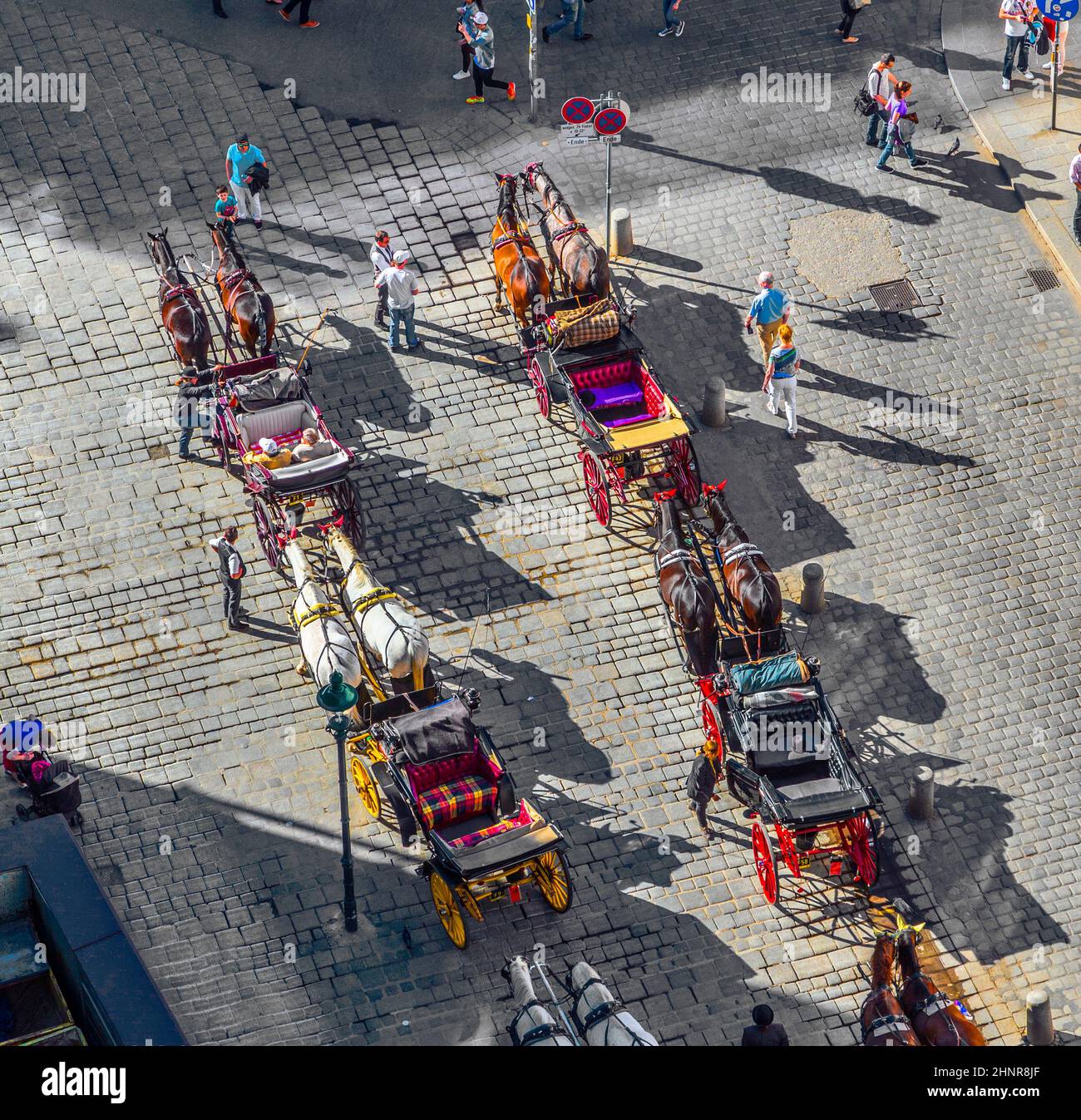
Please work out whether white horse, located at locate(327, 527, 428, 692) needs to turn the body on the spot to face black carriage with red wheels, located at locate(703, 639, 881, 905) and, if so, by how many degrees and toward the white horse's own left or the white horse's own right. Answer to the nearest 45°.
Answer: approximately 135° to the white horse's own right

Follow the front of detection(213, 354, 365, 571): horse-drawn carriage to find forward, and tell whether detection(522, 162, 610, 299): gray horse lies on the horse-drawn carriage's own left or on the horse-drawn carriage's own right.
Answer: on the horse-drawn carriage's own right

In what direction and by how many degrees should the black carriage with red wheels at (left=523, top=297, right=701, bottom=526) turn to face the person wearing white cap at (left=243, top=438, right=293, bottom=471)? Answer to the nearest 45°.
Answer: approximately 90° to its left

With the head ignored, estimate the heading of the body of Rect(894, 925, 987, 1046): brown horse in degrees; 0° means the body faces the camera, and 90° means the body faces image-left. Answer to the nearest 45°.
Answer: approximately 135°

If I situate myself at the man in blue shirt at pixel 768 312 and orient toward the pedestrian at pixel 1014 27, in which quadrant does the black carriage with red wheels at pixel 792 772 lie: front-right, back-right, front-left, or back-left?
back-right

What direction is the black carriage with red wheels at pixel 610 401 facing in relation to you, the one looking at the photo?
facing away from the viewer and to the left of the viewer

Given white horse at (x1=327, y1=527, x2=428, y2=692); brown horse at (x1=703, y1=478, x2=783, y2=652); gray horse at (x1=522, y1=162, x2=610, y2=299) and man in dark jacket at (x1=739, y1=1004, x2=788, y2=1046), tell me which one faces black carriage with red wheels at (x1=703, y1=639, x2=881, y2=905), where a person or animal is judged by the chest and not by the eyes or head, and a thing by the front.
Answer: the man in dark jacket

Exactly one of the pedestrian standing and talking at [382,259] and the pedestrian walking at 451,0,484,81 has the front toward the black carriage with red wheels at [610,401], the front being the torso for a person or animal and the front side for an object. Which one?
the pedestrian standing and talking at [382,259]

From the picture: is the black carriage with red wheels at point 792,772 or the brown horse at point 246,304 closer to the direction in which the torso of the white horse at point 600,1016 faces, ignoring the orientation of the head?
the brown horse

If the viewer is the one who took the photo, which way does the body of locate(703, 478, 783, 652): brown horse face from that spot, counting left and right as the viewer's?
facing away from the viewer and to the left of the viewer

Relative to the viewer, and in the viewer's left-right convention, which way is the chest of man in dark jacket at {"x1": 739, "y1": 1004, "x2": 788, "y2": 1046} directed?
facing away from the viewer
